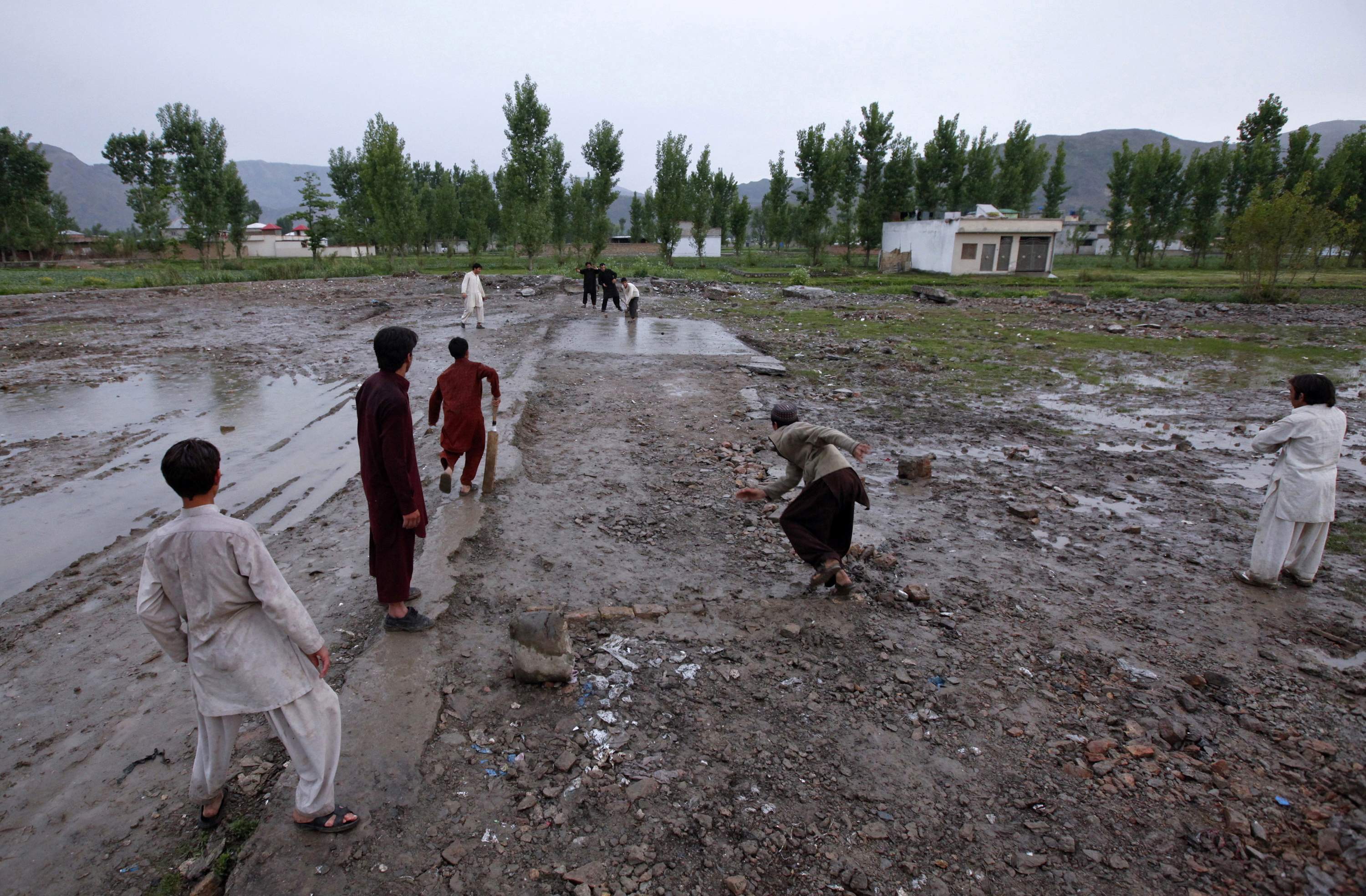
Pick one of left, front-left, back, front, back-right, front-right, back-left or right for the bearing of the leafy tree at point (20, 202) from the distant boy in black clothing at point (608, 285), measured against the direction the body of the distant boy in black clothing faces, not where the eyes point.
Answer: back-right

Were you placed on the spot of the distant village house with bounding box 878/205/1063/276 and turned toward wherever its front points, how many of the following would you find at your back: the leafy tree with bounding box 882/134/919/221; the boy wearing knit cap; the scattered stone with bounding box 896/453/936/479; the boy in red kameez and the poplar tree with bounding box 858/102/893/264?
2

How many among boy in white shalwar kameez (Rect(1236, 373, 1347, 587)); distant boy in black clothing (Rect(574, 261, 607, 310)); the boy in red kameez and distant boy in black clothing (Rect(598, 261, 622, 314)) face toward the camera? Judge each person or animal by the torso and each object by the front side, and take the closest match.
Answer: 2

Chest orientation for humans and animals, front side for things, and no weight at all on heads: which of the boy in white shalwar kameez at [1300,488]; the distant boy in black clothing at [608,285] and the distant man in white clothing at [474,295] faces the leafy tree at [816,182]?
the boy in white shalwar kameez

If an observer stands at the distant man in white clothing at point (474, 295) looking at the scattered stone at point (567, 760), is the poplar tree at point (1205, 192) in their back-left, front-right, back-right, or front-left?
back-left

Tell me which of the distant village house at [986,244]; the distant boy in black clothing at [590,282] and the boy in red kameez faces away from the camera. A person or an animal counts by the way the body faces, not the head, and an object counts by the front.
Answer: the boy in red kameez

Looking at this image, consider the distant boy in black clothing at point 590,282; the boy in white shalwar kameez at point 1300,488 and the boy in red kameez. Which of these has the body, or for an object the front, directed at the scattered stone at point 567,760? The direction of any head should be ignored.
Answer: the distant boy in black clothing

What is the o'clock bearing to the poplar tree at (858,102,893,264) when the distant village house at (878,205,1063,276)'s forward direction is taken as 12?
The poplar tree is roughly at 6 o'clock from the distant village house.

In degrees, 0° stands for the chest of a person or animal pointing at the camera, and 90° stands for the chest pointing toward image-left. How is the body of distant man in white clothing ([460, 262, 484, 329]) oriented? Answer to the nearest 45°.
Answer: approximately 315°

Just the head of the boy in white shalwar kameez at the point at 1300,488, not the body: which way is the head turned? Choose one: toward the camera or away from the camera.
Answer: away from the camera

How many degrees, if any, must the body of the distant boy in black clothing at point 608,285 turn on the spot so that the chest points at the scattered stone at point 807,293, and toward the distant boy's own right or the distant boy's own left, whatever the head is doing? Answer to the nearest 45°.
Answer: approximately 135° to the distant boy's own left

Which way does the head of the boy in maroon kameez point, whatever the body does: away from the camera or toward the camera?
away from the camera

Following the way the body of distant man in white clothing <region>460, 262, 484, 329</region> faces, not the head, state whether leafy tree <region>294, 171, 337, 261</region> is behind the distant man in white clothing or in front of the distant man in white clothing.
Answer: behind

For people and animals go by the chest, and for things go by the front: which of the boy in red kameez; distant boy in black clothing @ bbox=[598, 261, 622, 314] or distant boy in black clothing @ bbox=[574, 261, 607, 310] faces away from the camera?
the boy in red kameez

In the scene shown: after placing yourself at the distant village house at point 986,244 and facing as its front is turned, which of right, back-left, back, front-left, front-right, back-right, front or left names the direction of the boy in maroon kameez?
front-right

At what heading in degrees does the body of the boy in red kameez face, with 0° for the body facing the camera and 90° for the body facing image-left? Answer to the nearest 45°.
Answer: approximately 180°
